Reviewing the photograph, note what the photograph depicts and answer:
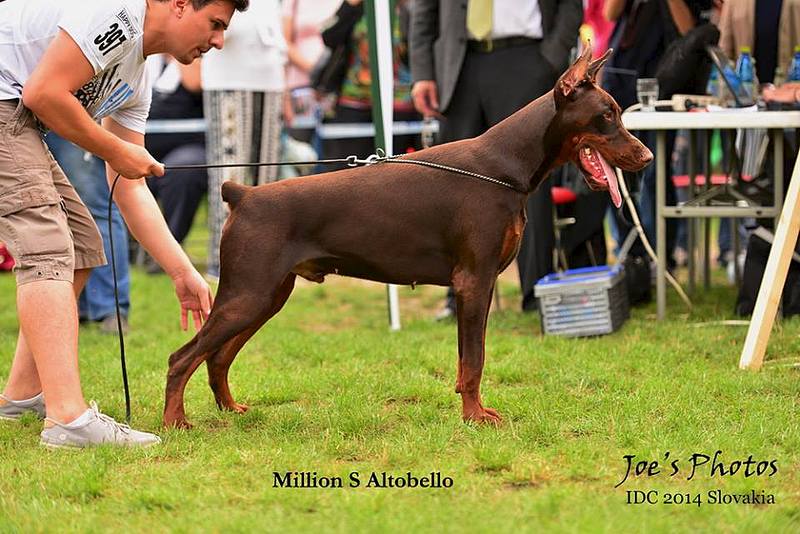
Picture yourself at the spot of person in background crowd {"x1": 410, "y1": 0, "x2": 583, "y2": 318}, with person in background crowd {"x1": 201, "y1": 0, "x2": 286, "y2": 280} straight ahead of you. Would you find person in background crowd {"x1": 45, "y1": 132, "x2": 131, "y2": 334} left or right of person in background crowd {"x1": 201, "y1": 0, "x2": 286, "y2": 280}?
left

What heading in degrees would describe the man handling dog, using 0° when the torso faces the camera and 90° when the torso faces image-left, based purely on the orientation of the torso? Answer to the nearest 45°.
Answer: approximately 270°

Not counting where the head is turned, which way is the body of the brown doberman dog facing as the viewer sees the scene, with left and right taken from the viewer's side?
facing to the right of the viewer

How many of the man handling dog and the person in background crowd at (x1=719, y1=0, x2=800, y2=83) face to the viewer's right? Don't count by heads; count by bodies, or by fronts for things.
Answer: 1

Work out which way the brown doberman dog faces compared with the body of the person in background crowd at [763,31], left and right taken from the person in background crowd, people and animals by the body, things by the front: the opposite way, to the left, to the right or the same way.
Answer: to the left

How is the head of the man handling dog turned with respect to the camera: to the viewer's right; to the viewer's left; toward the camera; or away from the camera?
to the viewer's right

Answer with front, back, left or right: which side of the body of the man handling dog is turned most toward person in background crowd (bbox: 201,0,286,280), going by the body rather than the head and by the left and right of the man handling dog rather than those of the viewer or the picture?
left

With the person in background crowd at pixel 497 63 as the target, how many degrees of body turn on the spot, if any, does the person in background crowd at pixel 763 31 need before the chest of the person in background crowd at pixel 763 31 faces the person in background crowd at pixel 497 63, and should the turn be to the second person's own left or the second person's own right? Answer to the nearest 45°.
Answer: approximately 45° to the second person's own right

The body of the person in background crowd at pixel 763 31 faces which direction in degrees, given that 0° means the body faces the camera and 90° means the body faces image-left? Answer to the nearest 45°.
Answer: approximately 0°

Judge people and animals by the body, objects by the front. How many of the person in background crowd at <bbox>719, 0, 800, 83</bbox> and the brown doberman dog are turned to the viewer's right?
1

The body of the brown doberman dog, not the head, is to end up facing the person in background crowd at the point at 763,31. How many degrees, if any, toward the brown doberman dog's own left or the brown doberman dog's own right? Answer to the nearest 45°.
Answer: approximately 45° to the brown doberman dog's own left
